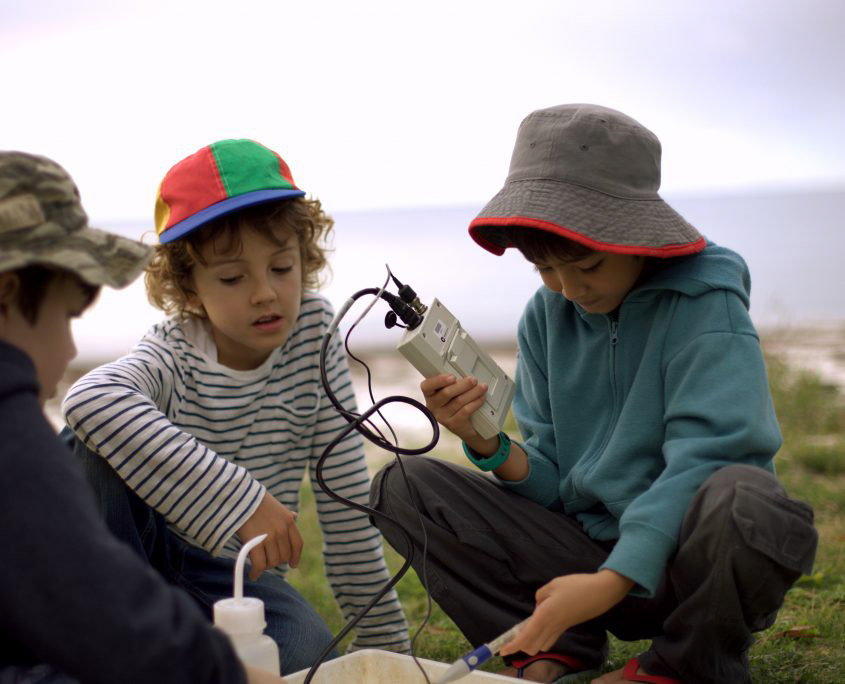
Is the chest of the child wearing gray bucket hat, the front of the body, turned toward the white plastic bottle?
yes

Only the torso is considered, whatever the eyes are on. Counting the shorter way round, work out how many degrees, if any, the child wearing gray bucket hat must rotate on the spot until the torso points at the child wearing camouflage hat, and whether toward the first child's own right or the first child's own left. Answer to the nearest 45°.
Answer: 0° — they already face them

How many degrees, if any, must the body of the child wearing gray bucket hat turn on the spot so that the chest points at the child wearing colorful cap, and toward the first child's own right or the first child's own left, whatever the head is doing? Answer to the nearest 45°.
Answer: approximately 45° to the first child's own right

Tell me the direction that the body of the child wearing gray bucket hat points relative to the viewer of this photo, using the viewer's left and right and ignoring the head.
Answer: facing the viewer and to the left of the viewer

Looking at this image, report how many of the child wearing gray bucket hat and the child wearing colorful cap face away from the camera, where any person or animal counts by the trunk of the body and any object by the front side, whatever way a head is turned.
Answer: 0

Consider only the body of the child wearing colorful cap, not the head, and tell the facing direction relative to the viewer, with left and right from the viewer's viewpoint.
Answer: facing the viewer and to the right of the viewer

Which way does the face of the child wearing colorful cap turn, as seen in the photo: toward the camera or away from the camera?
toward the camera

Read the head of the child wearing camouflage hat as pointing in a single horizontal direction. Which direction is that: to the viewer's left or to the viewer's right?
to the viewer's right

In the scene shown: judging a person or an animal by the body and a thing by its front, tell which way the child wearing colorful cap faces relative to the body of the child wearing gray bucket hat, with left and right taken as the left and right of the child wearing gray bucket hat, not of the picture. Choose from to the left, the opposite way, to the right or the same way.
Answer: to the left
